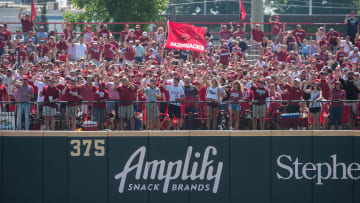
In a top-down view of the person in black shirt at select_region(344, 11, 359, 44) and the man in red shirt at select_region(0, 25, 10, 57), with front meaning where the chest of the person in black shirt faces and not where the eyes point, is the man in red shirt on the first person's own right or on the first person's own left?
on the first person's own right

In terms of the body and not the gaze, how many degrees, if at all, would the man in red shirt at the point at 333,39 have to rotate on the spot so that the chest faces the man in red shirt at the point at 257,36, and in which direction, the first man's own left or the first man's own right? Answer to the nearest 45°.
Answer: approximately 90° to the first man's own right

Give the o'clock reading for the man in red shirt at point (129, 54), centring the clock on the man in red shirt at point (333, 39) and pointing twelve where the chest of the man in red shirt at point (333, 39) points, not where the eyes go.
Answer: the man in red shirt at point (129, 54) is roughly at 2 o'clock from the man in red shirt at point (333, 39).

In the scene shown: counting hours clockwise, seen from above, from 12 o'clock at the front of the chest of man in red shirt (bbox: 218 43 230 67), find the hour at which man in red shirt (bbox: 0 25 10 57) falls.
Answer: man in red shirt (bbox: 0 25 10 57) is roughly at 3 o'clock from man in red shirt (bbox: 218 43 230 67).

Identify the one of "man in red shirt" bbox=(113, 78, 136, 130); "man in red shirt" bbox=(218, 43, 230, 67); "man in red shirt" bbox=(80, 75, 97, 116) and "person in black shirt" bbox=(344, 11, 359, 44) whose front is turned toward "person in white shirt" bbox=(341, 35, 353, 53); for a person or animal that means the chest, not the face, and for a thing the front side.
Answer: the person in black shirt

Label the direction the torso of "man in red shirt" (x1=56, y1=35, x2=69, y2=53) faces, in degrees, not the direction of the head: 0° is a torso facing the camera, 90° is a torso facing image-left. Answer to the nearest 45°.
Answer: approximately 0°

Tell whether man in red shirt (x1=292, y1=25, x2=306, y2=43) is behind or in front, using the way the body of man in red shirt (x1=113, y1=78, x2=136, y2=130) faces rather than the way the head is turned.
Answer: behind

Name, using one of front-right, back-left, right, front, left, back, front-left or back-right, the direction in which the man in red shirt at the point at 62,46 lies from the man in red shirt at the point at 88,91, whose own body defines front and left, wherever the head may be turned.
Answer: back

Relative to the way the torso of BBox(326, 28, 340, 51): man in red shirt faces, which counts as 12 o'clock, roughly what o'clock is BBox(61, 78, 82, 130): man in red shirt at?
BBox(61, 78, 82, 130): man in red shirt is roughly at 1 o'clock from BBox(326, 28, 340, 51): man in red shirt.

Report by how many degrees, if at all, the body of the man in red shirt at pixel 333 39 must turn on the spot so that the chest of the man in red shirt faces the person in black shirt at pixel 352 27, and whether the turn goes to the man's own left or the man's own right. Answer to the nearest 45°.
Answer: approximately 135° to the man's own left

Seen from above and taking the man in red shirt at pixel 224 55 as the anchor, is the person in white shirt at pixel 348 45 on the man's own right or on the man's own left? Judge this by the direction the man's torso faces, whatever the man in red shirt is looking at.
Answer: on the man's own left

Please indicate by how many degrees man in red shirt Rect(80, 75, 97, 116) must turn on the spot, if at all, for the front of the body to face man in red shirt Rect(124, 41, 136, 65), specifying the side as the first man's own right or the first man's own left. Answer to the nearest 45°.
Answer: approximately 180°

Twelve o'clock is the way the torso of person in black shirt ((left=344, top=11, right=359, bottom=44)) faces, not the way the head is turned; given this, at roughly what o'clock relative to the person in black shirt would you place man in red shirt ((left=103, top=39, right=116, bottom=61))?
The man in red shirt is roughly at 2 o'clock from the person in black shirt.
